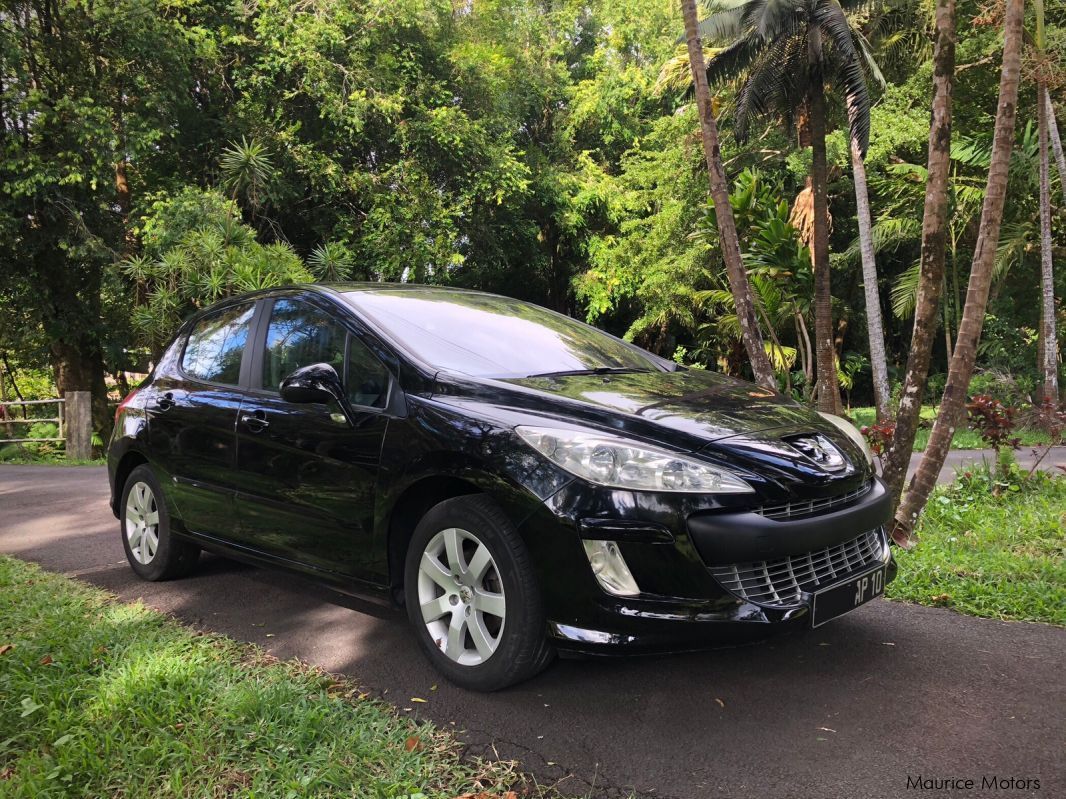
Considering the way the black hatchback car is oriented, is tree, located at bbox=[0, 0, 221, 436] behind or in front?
behind

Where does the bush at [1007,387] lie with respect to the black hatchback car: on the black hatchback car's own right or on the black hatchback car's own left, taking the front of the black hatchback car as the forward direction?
on the black hatchback car's own left

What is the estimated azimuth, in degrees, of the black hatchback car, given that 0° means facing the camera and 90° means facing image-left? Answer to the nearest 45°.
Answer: approximately 315°

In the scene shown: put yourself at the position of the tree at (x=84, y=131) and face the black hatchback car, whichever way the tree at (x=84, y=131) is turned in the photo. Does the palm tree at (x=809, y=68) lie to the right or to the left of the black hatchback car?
left

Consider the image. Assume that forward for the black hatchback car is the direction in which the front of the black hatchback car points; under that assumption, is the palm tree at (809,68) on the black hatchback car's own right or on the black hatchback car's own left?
on the black hatchback car's own left

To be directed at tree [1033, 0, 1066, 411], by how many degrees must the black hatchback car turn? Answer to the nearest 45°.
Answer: approximately 90° to its left
